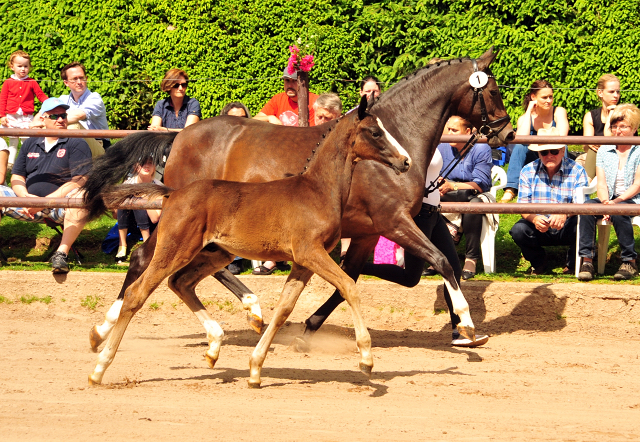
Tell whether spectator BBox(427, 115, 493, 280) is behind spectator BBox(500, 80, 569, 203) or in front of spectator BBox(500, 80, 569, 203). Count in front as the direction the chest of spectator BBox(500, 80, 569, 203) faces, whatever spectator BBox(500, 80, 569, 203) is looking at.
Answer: in front

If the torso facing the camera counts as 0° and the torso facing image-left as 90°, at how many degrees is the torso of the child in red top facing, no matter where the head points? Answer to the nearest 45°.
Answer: approximately 0°

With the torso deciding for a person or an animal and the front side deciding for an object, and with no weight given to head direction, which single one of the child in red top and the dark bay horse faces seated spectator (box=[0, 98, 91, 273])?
the child in red top

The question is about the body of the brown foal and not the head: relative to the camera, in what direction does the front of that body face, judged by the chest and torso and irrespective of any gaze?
to the viewer's right

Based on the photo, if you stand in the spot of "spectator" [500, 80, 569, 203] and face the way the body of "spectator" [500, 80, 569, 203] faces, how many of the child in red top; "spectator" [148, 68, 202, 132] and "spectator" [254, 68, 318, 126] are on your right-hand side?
3

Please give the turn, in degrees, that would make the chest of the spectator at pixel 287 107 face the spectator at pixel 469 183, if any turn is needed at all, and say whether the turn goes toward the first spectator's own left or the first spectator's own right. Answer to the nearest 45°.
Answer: approximately 90° to the first spectator's own left

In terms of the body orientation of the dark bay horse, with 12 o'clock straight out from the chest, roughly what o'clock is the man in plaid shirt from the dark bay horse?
The man in plaid shirt is roughly at 11 o'clock from the dark bay horse.

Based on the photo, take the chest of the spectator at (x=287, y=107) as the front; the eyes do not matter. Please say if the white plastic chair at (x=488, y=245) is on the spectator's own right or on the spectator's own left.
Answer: on the spectator's own left

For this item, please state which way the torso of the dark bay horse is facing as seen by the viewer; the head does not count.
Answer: to the viewer's right

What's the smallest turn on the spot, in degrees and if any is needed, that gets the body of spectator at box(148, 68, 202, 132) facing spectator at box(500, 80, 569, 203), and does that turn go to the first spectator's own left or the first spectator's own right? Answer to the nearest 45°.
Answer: approximately 90° to the first spectator's own left

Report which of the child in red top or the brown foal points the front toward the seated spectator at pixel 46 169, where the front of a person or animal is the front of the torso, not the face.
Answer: the child in red top

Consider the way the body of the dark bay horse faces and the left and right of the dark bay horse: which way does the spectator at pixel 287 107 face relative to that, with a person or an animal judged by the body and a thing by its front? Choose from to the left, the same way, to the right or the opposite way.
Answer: to the right

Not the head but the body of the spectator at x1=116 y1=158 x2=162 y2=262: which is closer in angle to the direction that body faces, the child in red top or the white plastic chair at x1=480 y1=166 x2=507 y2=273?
the white plastic chair

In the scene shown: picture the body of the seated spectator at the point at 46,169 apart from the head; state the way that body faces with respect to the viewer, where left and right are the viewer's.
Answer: facing the viewer
